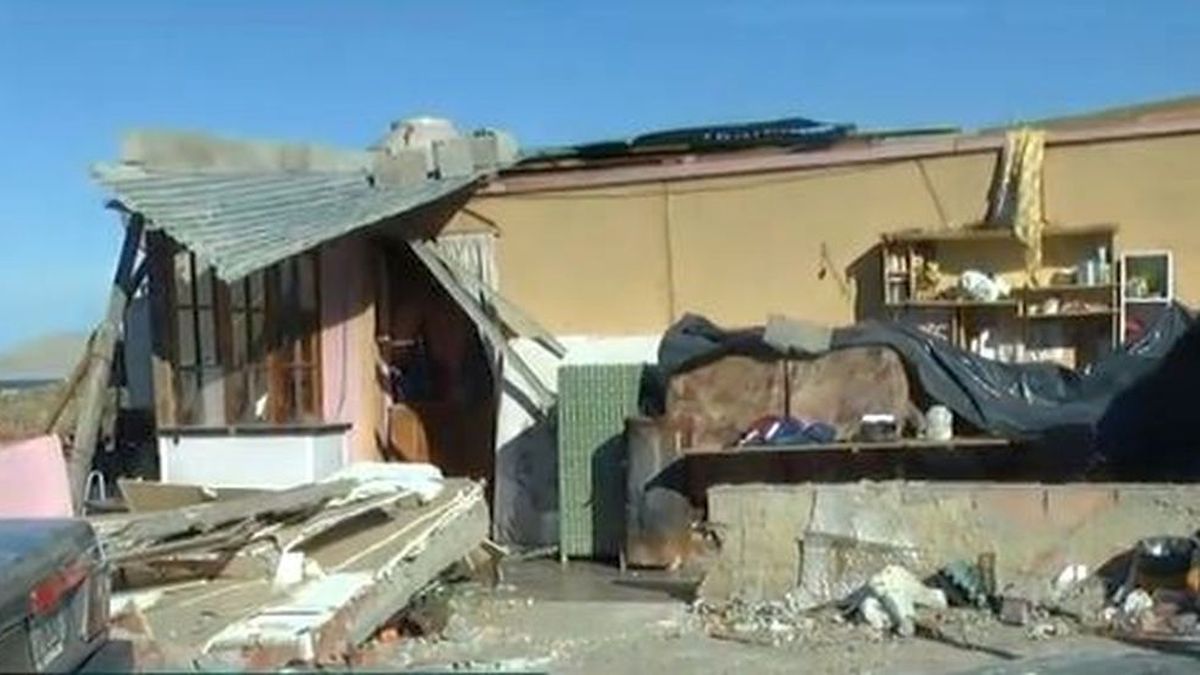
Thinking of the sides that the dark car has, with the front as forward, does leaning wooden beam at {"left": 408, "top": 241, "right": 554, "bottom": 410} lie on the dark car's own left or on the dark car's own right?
on the dark car's own right

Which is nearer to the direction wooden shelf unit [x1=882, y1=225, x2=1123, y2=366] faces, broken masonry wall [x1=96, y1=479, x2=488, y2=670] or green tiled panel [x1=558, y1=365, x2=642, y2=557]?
the broken masonry wall

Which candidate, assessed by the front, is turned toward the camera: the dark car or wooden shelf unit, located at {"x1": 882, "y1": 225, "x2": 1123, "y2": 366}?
the wooden shelf unit

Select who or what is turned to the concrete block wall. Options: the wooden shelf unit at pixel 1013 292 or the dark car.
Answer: the wooden shelf unit

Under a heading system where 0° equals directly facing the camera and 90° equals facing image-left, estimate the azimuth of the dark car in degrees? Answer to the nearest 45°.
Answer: approximately 135°

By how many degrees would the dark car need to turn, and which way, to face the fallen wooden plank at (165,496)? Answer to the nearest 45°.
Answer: approximately 45° to its right

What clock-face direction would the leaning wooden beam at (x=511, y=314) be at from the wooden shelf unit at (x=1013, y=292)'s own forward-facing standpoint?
The leaning wooden beam is roughly at 3 o'clock from the wooden shelf unit.

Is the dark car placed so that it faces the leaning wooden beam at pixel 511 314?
no

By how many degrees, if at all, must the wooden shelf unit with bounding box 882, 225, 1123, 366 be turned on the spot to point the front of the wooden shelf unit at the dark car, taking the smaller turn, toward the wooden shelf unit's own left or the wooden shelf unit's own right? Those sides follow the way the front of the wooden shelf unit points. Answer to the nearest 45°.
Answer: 0° — it already faces it

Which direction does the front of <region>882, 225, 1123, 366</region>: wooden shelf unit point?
toward the camera

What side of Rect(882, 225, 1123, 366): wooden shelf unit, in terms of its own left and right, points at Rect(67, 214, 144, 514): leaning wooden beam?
right

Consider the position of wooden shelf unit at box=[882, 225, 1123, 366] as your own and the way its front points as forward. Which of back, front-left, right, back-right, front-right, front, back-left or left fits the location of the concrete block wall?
front

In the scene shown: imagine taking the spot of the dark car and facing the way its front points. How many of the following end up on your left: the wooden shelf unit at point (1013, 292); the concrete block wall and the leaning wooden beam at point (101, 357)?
0

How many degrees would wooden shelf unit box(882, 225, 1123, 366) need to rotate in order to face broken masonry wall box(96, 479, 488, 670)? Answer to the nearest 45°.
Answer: approximately 45° to its right

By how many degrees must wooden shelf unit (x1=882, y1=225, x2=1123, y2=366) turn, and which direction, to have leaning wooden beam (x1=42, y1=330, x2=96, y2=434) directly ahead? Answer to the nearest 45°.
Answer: approximately 90° to its right

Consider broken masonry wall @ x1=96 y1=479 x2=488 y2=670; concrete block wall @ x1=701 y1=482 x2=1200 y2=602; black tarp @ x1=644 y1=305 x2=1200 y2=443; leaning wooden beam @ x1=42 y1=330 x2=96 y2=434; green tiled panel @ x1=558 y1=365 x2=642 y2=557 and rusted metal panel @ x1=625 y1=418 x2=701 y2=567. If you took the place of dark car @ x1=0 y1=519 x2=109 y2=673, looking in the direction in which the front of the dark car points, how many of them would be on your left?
0

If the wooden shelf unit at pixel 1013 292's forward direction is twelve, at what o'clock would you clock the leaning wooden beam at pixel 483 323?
The leaning wooden beam is roughly at 3 o'clock from the wooden shelf unit.

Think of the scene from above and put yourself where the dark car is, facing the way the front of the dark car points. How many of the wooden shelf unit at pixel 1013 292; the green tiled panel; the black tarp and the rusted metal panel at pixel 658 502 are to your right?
4
